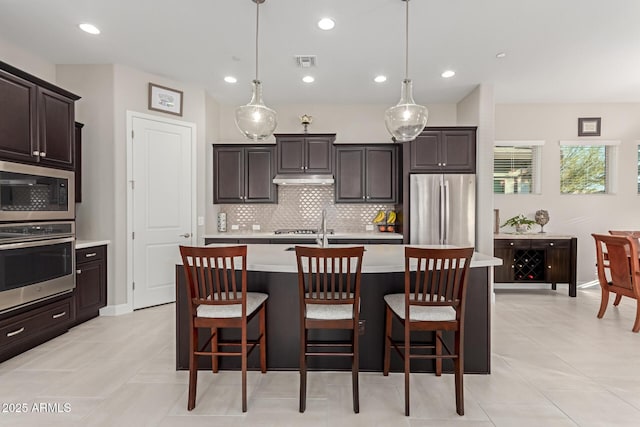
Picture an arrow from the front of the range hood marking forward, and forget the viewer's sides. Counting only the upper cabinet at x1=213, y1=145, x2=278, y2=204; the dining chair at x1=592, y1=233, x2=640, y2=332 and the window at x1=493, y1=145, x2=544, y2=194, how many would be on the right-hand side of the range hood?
1

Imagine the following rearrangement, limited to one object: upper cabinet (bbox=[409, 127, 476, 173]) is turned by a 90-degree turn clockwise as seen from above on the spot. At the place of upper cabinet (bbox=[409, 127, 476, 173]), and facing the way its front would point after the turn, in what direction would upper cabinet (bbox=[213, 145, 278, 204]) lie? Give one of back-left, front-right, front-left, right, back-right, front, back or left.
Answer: front

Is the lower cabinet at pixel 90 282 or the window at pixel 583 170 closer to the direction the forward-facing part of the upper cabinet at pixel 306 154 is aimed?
the lower cabinet

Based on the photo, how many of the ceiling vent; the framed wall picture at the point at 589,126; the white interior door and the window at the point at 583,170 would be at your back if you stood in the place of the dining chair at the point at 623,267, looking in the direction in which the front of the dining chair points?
2

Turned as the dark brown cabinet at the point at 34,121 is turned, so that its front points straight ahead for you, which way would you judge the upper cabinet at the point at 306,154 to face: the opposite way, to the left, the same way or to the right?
to the right

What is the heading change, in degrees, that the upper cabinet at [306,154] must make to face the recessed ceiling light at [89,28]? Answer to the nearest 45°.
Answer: approximately 45° to its right

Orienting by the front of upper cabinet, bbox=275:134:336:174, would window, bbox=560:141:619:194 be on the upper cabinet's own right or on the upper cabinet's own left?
on the upper cabinet's own left

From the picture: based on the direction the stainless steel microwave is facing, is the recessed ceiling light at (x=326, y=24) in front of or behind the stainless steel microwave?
in front

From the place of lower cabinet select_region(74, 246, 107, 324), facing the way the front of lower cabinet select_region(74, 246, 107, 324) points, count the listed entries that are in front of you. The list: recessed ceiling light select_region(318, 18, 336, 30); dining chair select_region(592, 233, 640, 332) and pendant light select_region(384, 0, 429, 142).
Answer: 3

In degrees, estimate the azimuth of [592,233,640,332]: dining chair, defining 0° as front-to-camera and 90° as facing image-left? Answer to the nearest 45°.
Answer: approximately 225°

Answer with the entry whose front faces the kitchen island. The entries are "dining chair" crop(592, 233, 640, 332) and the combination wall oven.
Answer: the combination wall oven

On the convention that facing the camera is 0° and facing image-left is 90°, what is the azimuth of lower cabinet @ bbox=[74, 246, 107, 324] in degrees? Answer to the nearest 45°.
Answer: approximately 315°

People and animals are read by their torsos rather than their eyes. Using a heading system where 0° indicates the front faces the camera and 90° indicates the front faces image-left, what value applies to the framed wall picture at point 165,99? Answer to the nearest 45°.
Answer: approximately 315°
